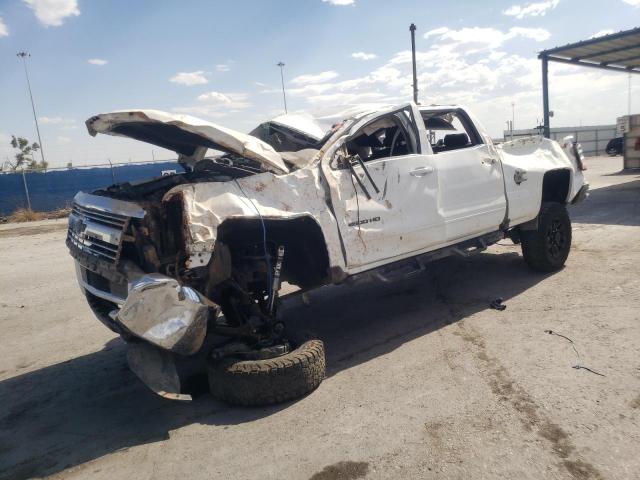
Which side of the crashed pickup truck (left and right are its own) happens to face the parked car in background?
back

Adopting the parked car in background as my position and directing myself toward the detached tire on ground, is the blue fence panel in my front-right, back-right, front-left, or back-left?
front-right

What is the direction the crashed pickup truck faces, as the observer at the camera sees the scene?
facing the viewer and to the left of the viewer

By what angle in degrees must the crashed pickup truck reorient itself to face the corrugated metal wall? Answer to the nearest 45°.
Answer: approximately 180°

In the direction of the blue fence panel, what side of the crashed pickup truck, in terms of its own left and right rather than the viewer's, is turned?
right
